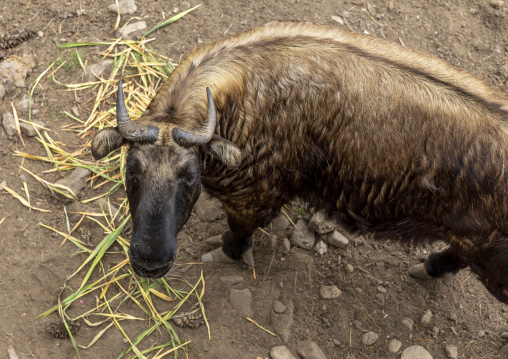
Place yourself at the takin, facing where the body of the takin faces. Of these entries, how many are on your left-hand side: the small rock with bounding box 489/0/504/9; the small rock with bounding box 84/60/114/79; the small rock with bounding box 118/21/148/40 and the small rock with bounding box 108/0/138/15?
0

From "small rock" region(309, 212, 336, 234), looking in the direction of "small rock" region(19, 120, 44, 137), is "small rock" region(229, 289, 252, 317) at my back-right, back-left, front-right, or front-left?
front-left

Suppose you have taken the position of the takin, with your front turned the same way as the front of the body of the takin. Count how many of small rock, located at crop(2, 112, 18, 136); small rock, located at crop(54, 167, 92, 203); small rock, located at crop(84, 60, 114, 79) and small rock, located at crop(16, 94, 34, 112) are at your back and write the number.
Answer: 0

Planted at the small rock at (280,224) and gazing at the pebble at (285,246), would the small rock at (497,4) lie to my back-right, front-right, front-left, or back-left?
back-left

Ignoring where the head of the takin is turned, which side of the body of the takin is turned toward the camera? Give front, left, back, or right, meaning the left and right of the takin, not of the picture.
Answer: left

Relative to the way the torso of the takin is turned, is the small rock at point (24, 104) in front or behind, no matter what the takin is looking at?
in front
